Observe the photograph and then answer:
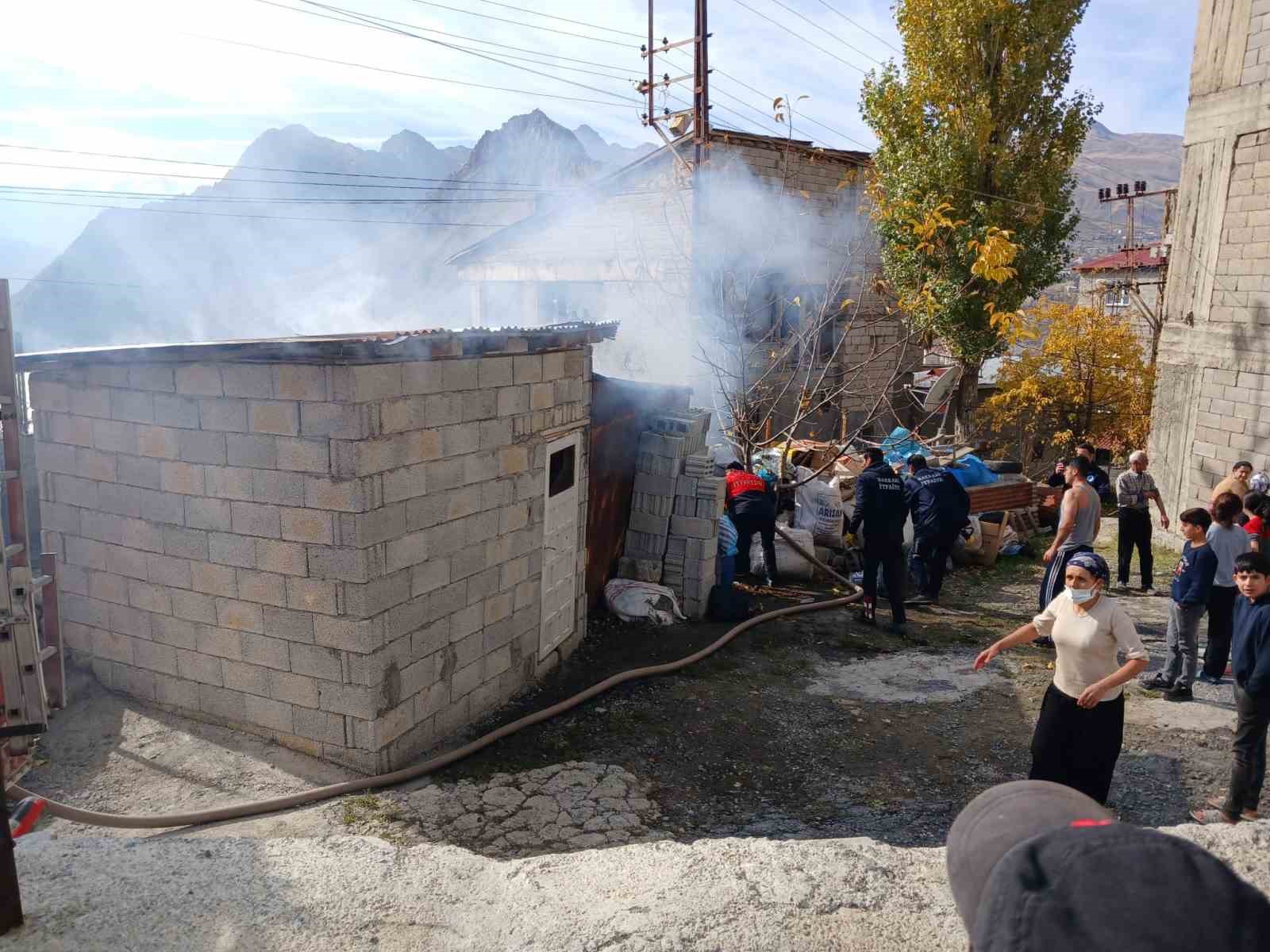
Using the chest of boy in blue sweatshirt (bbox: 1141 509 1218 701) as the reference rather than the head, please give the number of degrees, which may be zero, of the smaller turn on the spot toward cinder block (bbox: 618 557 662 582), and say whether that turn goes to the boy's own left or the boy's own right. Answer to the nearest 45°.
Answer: approximately 45° to the boy's own right

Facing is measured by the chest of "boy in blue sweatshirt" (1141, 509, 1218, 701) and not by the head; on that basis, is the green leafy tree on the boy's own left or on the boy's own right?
on the boy's own right

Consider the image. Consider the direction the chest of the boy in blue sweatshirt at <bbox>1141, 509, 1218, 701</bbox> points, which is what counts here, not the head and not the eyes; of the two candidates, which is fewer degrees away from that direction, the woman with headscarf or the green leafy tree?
the woman with headscarf

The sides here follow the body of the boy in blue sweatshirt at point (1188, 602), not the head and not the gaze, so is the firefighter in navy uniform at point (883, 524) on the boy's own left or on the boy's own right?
on the boy's own right

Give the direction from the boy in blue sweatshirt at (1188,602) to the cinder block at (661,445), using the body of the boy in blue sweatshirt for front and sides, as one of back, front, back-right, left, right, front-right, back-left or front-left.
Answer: front-right

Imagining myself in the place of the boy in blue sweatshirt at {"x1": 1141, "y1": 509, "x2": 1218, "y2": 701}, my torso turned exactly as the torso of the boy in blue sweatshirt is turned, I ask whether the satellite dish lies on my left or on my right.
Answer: on my right

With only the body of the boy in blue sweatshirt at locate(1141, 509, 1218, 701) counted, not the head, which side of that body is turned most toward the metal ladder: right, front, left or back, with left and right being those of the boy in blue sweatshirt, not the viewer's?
front

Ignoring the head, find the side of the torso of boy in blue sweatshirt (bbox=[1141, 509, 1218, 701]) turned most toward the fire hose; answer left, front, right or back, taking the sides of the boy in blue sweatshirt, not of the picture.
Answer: front

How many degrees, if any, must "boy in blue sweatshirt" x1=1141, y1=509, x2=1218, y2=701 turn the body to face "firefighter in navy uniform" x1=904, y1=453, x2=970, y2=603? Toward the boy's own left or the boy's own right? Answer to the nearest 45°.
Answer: approximately 90° to the boy's own right
